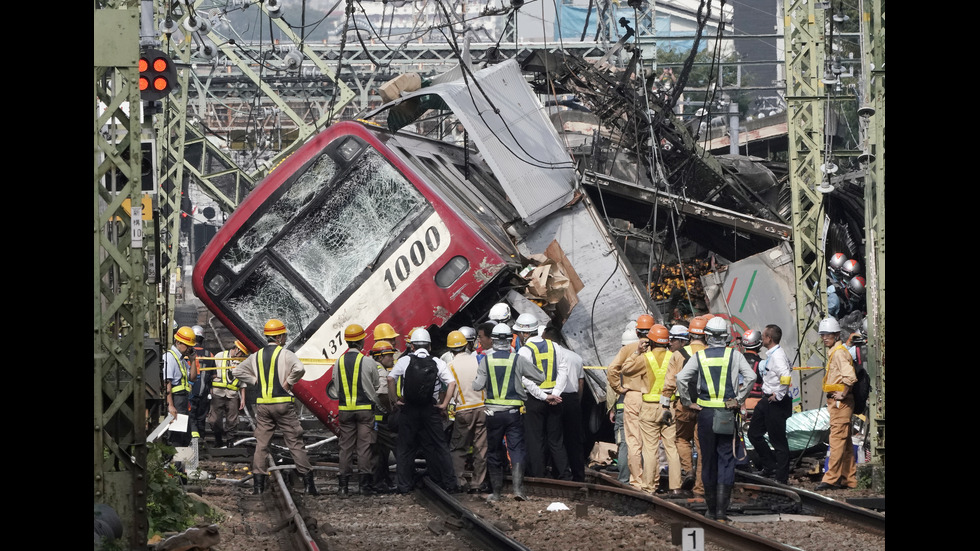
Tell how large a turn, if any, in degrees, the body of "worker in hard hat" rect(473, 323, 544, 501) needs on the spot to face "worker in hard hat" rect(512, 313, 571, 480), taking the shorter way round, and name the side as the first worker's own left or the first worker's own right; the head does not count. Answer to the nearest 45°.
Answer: approximately 45° to the first worker's own right

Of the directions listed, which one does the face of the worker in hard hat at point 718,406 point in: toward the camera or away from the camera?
away from the camera

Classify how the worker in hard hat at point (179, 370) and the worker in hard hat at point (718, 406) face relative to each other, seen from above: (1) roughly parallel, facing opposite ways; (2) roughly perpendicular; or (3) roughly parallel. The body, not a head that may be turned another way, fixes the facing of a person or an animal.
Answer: roughly perpendicular

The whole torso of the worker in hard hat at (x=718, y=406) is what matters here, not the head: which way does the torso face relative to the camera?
away from the camera

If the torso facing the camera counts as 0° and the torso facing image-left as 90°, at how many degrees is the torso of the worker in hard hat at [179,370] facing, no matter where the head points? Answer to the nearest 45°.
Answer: approximately 315°

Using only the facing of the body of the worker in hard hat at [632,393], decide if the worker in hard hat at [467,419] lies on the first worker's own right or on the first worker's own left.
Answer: on the first worker's own left

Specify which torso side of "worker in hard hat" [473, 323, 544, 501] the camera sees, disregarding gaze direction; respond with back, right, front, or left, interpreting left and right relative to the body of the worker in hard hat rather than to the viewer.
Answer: back

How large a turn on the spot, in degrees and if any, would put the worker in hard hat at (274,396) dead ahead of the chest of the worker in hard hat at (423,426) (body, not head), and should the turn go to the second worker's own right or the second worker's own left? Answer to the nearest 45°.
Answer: approximately 90° to the second worker's own left

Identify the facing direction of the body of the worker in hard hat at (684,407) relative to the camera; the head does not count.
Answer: away from the camera
